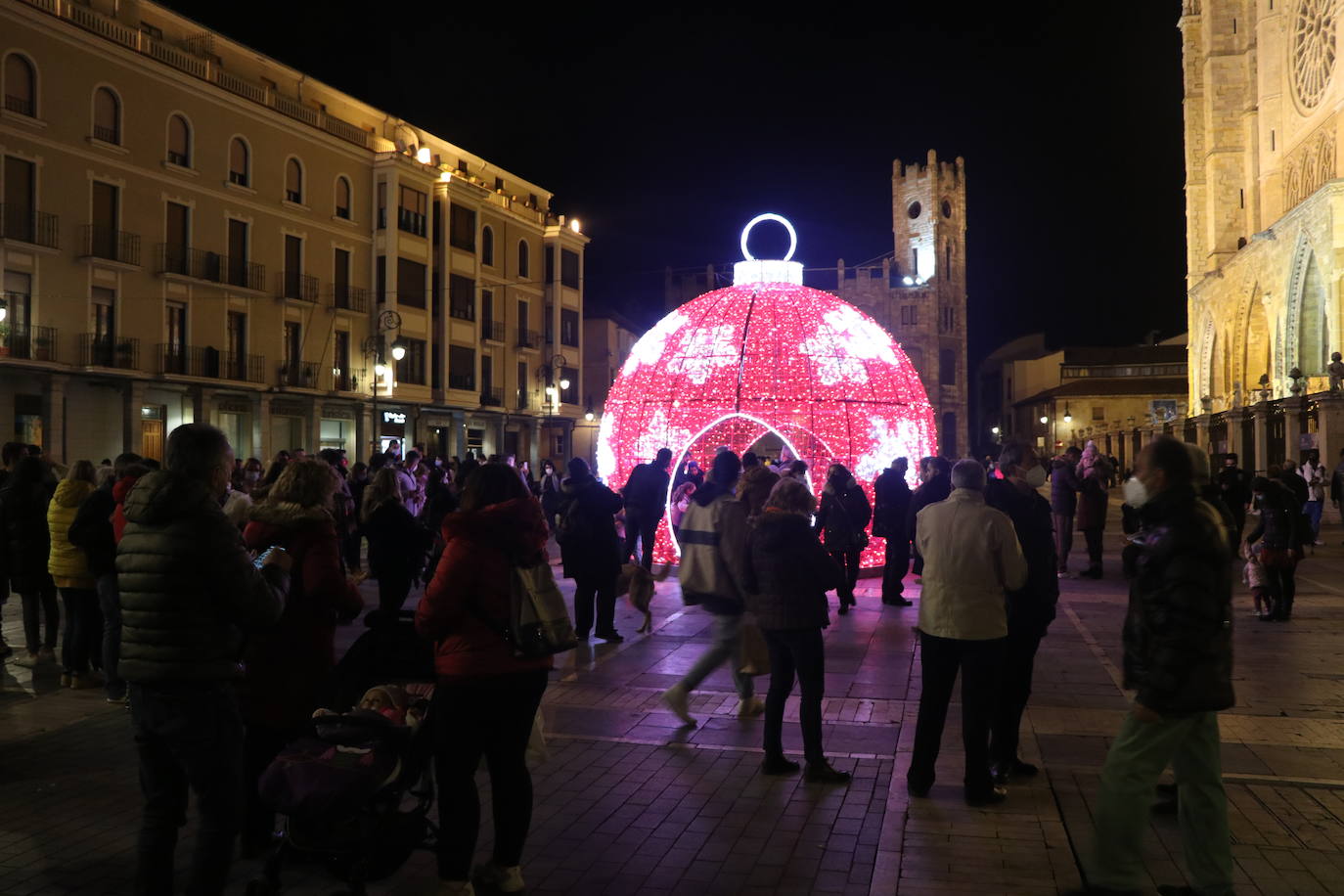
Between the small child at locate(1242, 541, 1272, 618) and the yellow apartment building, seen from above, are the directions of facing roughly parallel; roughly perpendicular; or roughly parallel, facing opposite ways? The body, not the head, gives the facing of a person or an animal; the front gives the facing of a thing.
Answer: roughly perpendicular

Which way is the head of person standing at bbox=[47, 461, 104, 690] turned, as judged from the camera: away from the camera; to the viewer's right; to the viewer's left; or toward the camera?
away from the camera

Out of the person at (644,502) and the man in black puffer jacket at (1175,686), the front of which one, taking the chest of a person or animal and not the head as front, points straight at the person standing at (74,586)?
the man in black puffer jacket

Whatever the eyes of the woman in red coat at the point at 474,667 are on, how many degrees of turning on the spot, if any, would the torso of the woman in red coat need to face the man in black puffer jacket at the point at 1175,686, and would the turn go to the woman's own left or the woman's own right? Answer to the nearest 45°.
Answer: approximately 135° to the woman's own right

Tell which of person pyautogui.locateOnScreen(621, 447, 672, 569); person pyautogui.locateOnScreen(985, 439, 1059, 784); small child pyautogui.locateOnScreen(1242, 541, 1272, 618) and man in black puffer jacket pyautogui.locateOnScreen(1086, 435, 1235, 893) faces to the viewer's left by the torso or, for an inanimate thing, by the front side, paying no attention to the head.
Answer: the man in black puffer jacket

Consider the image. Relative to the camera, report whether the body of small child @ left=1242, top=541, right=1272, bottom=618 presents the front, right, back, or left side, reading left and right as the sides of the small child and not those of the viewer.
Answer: front

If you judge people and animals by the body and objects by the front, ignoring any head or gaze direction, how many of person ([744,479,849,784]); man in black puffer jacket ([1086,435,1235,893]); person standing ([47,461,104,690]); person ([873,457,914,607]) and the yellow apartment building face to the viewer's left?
1

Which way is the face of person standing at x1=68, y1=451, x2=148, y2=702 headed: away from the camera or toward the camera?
away from the camera

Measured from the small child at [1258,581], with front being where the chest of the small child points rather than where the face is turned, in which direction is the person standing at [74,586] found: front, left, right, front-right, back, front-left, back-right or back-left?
front-right

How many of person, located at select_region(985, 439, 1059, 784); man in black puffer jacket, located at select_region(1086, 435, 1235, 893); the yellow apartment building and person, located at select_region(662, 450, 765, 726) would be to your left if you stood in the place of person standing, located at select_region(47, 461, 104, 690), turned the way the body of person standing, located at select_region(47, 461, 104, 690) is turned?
1

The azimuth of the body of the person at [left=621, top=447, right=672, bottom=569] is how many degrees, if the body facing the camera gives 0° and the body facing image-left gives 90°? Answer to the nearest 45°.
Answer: approximately 225°

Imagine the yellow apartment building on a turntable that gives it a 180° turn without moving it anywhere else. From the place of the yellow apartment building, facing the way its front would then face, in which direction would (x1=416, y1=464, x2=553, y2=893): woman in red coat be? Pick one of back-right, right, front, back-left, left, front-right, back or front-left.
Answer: back-left
